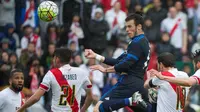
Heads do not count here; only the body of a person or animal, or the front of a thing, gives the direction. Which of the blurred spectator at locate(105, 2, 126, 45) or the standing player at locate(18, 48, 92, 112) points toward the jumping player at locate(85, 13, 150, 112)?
the blurred spectator

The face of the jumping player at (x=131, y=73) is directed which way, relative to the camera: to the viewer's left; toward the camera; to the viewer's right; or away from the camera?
to the viewer's left

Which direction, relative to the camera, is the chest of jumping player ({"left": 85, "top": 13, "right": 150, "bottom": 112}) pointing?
to the viewer's left

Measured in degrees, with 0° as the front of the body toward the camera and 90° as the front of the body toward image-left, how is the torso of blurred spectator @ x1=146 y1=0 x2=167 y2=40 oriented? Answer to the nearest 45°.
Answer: approximately 0°

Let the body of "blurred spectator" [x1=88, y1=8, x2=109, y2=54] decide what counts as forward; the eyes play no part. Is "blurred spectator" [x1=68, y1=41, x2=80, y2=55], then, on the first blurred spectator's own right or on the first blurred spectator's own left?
on the first blurred spectator's own right

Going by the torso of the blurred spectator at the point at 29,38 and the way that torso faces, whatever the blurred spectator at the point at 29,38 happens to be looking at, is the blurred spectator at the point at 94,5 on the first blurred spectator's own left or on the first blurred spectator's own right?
on the first blurred spectator's own left

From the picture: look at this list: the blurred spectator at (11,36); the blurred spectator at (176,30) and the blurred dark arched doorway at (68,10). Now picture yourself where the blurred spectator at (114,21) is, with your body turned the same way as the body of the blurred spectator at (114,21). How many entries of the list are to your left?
1

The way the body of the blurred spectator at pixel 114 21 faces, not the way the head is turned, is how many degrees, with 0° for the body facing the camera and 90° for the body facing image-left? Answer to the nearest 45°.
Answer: approximately 0°

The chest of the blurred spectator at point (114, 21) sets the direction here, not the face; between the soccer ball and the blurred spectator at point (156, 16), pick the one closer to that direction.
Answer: the soccer ball
